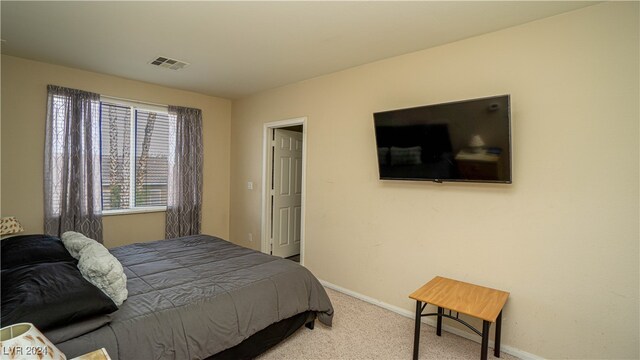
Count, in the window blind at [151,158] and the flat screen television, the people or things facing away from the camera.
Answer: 0

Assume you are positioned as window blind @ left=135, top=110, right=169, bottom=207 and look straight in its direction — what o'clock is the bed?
The bed is roughly at 12 o'clock from the window blind.

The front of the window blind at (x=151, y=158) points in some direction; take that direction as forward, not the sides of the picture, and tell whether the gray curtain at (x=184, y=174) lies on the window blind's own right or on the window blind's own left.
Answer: on the window blind's own left

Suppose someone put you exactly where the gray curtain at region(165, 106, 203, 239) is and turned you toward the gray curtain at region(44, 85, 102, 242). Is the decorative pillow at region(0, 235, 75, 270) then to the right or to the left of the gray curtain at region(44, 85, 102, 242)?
left

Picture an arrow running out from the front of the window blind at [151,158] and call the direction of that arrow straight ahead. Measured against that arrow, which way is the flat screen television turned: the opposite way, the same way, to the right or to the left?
to the right

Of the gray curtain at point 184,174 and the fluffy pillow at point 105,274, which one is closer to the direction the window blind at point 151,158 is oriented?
the fluffy pillow

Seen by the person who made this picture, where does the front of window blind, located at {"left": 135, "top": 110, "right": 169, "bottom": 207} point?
facing the viewer

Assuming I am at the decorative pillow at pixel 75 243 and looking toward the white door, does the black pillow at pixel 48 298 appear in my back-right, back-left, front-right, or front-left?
back-right

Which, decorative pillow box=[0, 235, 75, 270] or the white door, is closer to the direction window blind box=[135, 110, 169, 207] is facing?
the decorative pillow

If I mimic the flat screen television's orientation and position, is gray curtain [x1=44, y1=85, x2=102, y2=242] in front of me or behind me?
in front

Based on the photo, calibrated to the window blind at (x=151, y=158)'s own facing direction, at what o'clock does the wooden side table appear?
The wooden side table is roughly at 11 o'clock from the window blind.

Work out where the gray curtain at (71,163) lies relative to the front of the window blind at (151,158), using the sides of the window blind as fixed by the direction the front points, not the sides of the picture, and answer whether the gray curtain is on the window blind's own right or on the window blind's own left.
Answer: on the window blind's own right

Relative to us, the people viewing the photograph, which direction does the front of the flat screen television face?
facing the viewer and to the left of the viewer

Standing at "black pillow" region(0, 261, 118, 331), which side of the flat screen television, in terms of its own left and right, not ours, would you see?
front

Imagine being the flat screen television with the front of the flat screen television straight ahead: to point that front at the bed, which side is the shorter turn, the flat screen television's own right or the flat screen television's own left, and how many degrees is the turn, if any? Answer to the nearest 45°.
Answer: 0° — it already faces it

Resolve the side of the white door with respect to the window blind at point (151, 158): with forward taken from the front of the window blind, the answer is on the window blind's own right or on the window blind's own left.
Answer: on the window blind's own left
